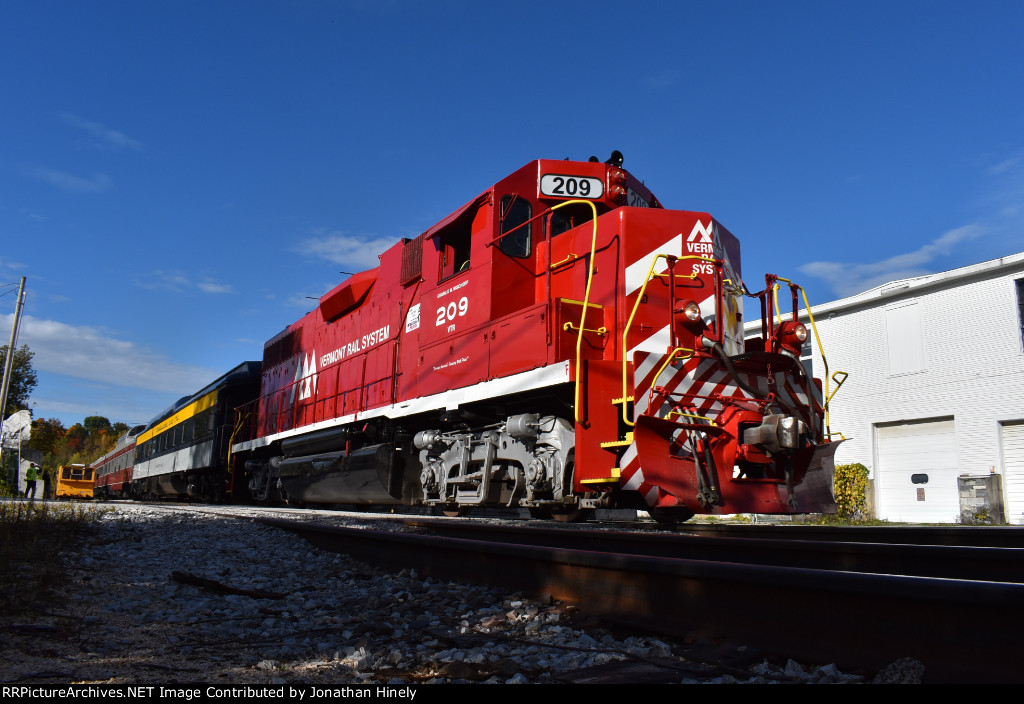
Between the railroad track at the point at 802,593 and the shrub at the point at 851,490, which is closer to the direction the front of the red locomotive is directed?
the railroad track

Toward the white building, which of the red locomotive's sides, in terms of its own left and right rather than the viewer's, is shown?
left

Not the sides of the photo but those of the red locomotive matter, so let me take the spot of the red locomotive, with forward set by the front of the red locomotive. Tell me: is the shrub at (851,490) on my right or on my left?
on my left

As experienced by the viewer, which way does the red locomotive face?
facing the viewer and to the right of the viewer

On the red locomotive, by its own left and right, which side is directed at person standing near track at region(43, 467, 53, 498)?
back

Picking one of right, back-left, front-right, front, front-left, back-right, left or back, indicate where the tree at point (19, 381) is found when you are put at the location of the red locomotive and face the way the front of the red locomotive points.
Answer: back

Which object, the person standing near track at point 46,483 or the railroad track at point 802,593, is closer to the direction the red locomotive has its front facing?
the railroad track
